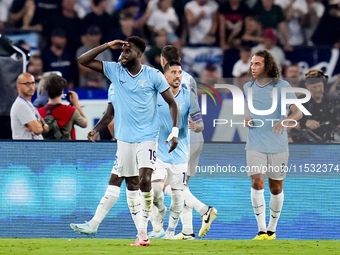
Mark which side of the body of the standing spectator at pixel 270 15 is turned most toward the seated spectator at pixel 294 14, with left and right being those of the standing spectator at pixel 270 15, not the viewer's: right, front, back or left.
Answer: left

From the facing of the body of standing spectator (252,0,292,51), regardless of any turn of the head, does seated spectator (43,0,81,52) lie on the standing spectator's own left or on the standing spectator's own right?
on the standing spectator's own right

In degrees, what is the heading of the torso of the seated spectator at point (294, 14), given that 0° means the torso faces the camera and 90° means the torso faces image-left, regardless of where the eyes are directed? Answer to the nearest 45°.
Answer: approximately 0°

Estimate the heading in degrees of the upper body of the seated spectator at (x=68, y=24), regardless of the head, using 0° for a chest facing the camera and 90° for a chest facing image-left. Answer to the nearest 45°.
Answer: approximately 0°

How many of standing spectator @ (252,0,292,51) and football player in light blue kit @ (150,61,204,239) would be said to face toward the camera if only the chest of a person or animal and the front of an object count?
2
